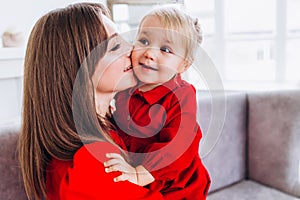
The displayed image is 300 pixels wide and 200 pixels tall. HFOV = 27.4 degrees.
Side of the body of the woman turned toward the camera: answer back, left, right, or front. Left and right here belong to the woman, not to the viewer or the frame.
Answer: right

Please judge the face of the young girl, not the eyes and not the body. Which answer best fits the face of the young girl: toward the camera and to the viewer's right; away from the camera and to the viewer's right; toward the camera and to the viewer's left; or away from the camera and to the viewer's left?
toward the camera and to the viewer's left

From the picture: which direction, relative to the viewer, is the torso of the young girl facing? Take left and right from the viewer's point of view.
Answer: facing the viewer and to the left of the viewer
